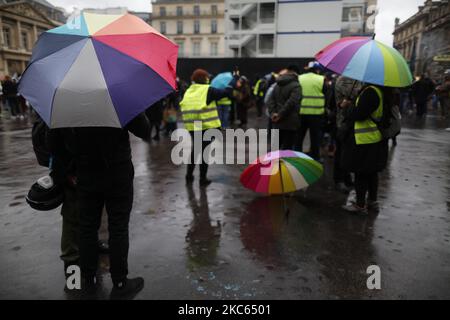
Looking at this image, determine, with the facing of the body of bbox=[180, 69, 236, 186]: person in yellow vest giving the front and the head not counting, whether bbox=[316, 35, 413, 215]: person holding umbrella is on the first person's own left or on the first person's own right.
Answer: on the first person's own right

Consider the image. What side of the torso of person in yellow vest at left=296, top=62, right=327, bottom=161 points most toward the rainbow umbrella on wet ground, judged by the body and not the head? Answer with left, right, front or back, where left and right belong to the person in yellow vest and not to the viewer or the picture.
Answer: back

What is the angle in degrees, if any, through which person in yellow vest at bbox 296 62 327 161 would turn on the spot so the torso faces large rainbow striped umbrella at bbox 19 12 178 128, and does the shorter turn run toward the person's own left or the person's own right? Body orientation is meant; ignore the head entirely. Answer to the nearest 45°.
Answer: approximately 180°

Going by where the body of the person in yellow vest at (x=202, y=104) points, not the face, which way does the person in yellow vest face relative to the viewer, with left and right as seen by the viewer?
facing away from the viewer and to the right of the viewer

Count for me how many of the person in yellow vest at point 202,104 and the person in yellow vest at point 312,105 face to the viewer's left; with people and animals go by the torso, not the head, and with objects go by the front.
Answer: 0

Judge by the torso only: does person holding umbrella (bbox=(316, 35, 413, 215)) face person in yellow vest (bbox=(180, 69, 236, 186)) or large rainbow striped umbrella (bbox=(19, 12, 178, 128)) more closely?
the person in yellow vest

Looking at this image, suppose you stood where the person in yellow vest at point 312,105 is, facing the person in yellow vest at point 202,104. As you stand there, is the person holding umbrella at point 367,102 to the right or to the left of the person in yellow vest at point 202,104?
left

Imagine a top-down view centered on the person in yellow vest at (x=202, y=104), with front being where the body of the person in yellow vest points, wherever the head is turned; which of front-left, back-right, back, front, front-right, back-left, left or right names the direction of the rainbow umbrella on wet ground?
right

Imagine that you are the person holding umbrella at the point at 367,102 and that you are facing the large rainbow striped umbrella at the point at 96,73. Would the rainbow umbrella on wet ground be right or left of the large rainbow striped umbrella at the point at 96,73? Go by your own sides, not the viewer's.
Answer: right

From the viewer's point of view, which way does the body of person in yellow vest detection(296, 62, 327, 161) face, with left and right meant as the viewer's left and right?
facing away from the viewer
